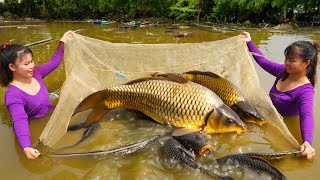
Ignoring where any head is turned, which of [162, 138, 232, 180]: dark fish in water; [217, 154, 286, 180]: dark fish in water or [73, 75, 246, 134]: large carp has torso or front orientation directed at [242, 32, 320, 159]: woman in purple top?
the large carp

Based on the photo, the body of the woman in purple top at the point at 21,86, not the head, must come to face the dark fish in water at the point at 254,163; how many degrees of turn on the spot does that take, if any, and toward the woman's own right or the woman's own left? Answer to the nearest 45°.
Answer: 0° — they already face it

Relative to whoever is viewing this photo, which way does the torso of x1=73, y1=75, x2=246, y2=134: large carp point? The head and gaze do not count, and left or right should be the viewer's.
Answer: facing to the right of the viewer

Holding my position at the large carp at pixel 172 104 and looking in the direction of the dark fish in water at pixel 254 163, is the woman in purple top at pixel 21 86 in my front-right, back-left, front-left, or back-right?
back-right

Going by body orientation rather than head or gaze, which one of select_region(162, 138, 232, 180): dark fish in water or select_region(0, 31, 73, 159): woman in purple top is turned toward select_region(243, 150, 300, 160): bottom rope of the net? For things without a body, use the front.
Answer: the woman in purple top

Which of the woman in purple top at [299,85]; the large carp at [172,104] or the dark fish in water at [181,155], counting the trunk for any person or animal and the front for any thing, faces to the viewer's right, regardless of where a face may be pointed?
the large carp

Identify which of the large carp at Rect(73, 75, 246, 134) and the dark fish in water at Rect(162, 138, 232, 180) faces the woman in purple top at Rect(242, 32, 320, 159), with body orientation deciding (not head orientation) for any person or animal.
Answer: the large carp

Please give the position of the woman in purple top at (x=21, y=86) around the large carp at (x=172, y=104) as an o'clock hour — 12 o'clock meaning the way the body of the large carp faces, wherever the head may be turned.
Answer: The woman in purple top is roughly at 6 o'clock from the large carp.

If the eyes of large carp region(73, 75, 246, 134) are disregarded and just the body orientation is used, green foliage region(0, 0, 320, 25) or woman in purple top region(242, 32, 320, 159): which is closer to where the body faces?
the woman in purple top
